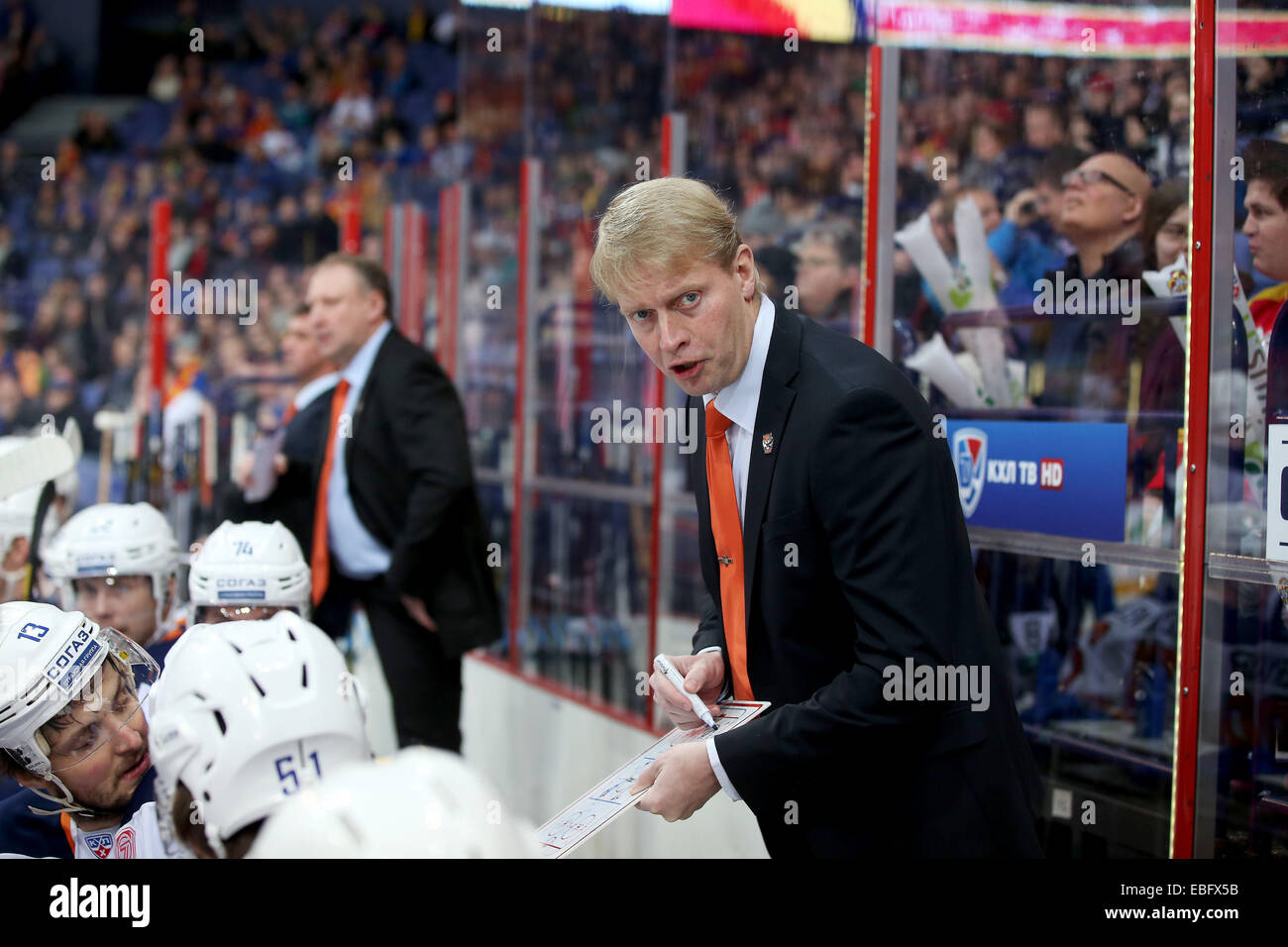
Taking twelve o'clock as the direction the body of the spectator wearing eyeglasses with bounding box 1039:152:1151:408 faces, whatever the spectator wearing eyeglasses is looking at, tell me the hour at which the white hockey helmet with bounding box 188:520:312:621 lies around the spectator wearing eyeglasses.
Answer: The white hockey helmet is roughly at 1 o'clock from the spectator wearing eyeglasses.

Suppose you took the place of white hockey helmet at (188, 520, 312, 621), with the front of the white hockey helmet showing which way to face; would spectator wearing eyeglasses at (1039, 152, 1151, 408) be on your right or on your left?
on your left

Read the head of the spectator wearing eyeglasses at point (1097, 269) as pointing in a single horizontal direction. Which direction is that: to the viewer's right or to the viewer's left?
to the viewer's left
